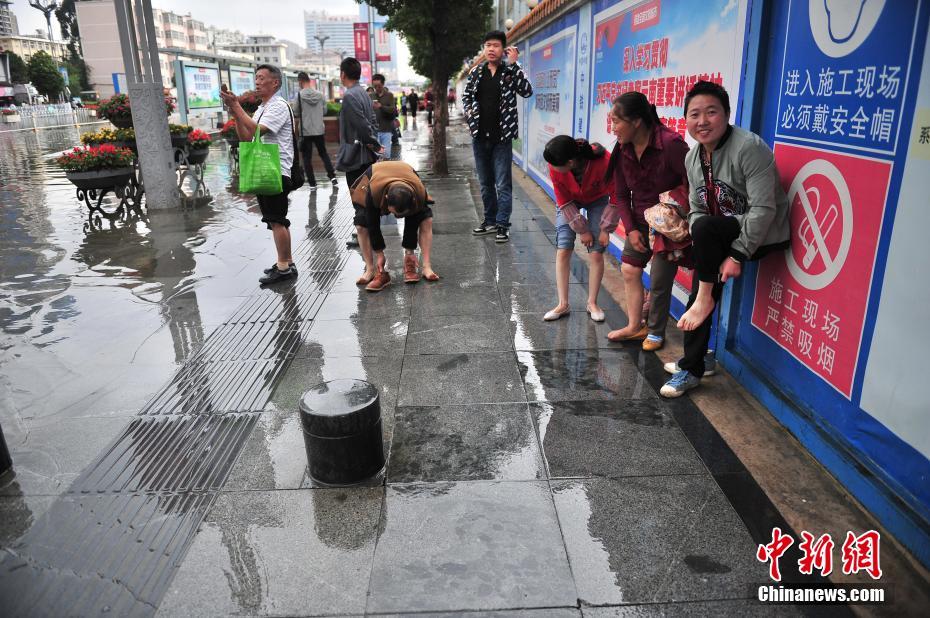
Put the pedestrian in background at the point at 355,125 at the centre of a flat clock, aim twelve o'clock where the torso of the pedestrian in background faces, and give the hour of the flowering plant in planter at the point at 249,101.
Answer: The flowering plant in planter is roughly at 1 o'clock from the pedestrian in background.

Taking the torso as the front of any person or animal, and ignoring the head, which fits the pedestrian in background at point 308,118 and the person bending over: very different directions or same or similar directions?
very different directions

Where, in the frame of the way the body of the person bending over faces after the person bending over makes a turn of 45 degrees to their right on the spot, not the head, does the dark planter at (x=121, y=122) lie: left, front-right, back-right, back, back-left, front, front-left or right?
right

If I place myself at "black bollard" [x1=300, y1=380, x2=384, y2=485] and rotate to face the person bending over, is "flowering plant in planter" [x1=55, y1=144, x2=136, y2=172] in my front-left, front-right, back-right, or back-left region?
front-left

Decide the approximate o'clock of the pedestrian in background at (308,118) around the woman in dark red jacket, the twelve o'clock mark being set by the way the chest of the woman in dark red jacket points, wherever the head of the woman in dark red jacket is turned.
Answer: The pedestrian in background is roughly at 3 o'clock from the woman in dark red jacket.

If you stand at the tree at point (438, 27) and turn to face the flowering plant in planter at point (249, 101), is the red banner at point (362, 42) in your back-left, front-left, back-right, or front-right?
front-right

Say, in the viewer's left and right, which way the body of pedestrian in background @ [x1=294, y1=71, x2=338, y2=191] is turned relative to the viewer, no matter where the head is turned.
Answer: facing away from the viewer

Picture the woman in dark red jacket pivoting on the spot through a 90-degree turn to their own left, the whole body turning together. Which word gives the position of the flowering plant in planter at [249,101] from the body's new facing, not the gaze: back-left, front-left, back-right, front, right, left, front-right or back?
back

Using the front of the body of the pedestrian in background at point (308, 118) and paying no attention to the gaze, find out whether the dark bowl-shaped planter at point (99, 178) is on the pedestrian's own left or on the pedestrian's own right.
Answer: on the pedestrian's own left

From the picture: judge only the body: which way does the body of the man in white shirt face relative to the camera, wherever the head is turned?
to the viewer's left

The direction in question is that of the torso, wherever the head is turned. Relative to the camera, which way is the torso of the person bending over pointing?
toward the camera

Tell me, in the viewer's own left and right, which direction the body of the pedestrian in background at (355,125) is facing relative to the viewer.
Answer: facing away from the viewer and to the left of the viewer

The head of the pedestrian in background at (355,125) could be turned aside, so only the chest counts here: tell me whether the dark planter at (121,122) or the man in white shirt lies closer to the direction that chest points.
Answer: the dark planter
